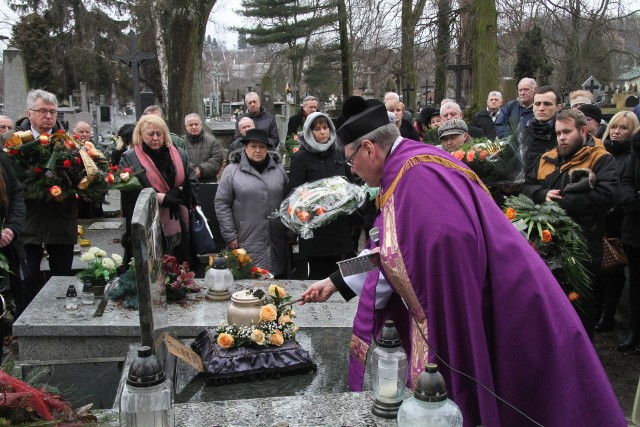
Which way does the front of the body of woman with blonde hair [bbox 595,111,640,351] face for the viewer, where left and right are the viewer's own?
facing the viewer and to the left of the viewer

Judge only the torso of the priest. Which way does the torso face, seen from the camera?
to the viewer's left

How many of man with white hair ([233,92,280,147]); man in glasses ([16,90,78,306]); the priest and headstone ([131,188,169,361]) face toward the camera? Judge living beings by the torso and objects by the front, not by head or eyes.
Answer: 2

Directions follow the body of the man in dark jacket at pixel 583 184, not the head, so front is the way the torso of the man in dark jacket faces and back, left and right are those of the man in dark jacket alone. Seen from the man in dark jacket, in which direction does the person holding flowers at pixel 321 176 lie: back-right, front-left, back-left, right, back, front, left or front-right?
front-right

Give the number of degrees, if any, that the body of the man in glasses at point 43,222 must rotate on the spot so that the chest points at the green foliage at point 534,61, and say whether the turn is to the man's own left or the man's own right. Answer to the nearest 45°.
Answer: approximately 135° to the man's own left

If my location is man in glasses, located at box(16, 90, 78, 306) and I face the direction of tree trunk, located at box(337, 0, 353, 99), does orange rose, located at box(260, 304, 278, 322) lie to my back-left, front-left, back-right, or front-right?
back-right

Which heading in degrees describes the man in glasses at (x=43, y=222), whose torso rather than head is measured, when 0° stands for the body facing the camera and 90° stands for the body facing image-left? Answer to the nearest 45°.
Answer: approximately 0°

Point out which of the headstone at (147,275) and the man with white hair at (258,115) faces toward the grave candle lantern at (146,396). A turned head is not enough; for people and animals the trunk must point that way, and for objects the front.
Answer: the man with white hair

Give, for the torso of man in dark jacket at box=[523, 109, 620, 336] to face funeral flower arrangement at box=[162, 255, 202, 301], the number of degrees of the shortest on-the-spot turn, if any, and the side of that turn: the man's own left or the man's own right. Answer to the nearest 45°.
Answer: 0° — they already face it
